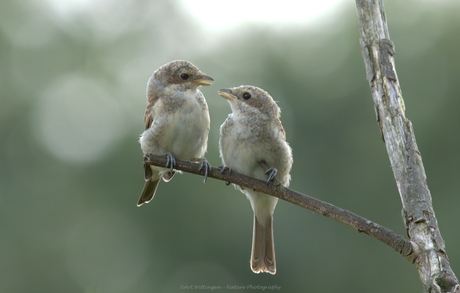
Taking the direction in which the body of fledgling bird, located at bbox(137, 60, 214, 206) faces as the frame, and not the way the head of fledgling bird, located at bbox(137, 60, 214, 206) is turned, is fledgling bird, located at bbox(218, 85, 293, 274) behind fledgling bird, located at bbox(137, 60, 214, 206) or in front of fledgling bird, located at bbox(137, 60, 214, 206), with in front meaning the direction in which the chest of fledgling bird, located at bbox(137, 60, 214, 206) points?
in front

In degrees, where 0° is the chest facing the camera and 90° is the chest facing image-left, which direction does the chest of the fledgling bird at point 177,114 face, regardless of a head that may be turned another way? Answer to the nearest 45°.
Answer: approximately 315°

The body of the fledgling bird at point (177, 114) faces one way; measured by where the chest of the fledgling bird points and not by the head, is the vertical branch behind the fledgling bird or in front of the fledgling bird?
in front
